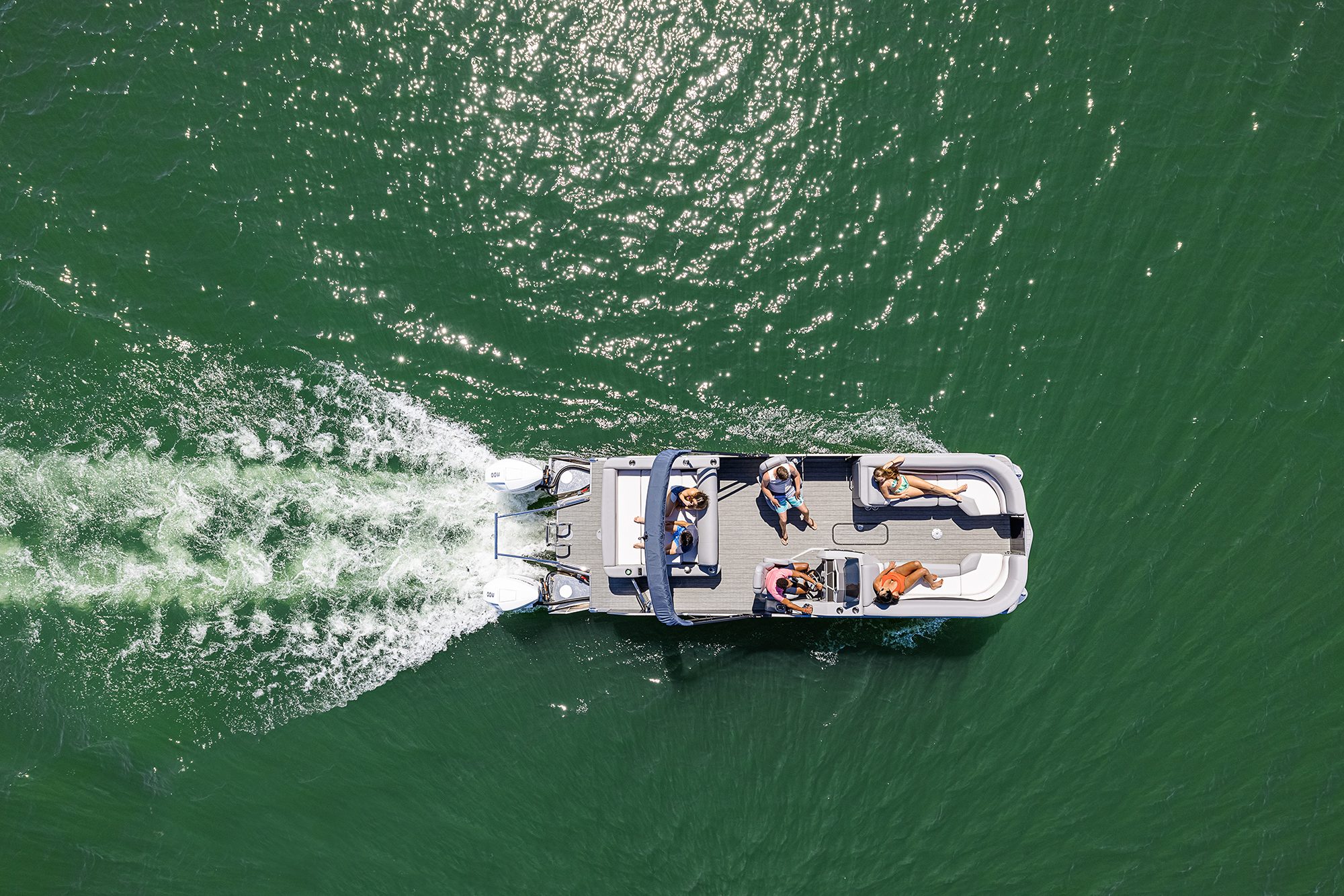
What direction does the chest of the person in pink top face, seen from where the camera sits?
to the viewer's right

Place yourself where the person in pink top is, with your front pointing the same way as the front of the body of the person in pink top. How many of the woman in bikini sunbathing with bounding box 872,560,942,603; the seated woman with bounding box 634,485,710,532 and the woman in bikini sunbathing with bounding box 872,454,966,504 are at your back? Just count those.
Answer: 1

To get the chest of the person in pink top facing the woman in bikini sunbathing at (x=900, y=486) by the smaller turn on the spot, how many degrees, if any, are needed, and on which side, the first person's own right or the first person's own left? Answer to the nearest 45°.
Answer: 0° — they already face them

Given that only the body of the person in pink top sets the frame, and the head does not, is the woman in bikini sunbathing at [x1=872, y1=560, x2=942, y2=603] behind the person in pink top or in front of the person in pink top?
in front

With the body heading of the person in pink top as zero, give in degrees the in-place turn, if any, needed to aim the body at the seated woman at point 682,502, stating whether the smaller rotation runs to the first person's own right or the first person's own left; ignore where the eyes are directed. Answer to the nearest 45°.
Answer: approximately 180°
